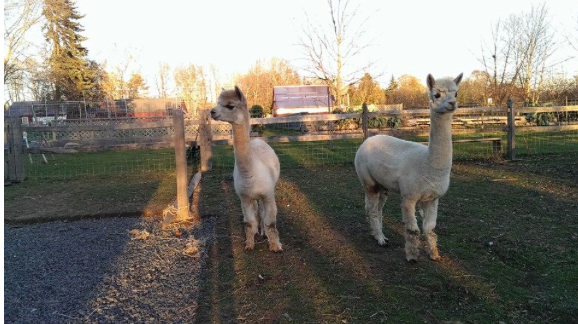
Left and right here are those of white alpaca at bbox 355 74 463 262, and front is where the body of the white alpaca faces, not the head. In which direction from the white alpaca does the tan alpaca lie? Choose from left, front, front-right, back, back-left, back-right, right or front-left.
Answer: back-right

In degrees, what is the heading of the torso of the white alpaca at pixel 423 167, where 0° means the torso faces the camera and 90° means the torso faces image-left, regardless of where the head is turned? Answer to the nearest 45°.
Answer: approximately 315°

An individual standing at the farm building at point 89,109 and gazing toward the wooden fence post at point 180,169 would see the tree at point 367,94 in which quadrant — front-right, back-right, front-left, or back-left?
front-left

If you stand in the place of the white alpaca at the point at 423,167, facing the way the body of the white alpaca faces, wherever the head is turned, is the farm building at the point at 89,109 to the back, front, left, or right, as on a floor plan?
back

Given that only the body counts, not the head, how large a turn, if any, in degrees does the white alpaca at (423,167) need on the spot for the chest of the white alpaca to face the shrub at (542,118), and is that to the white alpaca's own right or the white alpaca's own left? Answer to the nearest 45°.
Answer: approximately 135° to the white alpaca's own left

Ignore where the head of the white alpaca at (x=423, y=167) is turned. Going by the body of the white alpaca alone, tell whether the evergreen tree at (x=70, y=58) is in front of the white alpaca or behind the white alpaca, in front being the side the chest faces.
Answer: behind

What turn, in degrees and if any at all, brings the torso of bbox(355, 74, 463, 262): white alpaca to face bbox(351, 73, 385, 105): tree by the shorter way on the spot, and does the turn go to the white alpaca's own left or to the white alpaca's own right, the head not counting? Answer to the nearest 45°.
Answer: approximately 135° to the white alpaca's own left

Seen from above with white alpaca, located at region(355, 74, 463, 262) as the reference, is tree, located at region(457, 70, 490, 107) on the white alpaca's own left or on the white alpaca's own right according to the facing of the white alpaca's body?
on the white alpaca's own left

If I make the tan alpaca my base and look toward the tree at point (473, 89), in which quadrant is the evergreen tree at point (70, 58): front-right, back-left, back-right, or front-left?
front-left

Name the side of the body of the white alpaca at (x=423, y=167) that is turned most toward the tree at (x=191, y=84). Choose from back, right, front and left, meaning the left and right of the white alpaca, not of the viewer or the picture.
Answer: back

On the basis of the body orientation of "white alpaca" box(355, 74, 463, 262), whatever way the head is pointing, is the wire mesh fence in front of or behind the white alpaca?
behind
